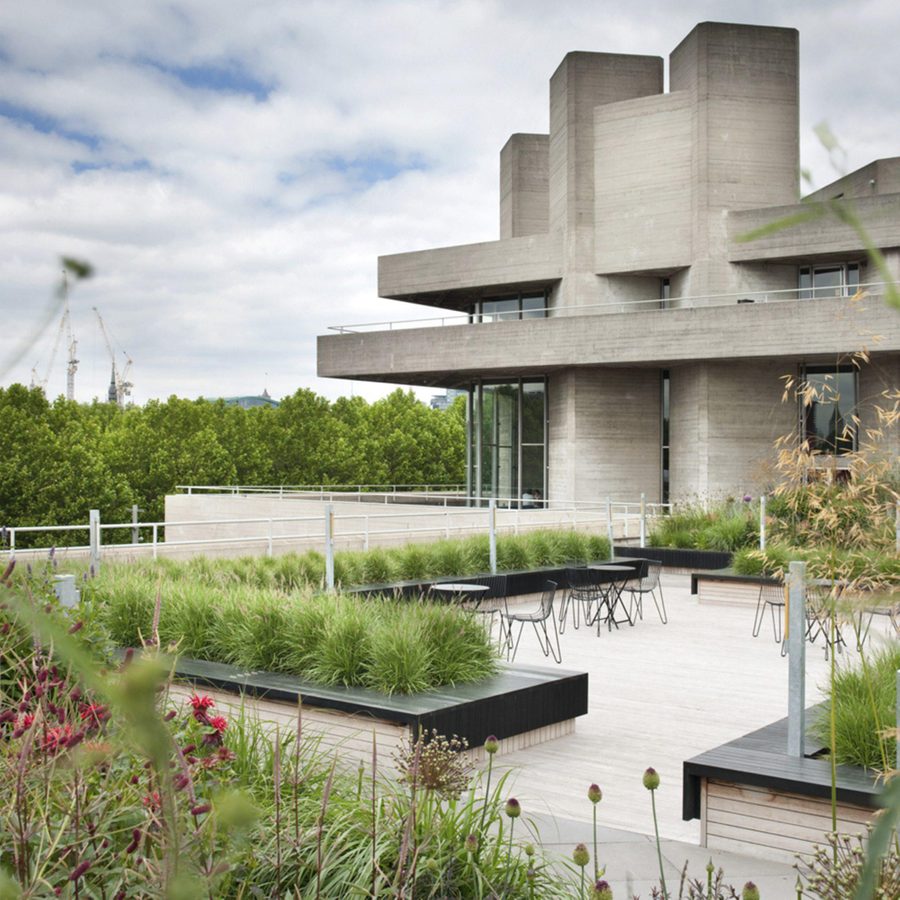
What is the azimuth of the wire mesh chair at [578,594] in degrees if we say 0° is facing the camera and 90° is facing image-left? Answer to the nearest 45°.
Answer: approximately 225°

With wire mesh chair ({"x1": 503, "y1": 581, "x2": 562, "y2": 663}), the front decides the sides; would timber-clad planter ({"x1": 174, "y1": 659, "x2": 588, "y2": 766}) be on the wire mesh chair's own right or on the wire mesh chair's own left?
on the wire mesh chair's own left

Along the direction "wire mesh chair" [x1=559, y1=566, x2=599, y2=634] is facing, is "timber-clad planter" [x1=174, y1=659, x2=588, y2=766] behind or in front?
behind

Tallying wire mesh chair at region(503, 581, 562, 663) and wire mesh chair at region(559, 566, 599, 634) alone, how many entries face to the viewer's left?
1

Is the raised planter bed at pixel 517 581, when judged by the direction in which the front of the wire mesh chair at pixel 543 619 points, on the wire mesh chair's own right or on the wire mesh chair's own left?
on the wire mesh chair's own right

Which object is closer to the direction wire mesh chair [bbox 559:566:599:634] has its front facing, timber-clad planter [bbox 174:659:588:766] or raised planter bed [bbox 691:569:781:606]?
the raised planter bed

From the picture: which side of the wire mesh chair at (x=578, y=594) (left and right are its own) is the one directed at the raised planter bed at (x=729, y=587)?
front

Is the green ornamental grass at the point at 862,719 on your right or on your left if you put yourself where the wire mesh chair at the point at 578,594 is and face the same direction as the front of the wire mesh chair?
on your right

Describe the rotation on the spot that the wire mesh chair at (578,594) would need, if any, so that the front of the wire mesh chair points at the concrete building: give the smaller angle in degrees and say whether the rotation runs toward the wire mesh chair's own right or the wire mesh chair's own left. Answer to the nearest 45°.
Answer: approximately 45° to the wire mesh chair's own left

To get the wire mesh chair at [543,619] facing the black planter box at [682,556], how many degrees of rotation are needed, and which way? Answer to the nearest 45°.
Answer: approximately 90° to its right

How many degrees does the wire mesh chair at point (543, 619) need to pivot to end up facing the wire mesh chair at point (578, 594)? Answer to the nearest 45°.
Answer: approximately 90° to its right

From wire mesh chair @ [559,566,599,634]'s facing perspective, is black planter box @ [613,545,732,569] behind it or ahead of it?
ahead

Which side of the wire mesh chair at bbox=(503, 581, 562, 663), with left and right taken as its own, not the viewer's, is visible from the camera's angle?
left

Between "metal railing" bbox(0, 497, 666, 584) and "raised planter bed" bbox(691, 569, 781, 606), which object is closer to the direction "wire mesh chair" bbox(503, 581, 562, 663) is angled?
the metal railing

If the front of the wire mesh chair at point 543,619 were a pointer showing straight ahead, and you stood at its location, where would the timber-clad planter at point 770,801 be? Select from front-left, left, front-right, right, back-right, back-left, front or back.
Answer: left

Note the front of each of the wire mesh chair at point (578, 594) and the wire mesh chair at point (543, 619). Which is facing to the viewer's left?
the wire mesh chair at point (543, 619)
